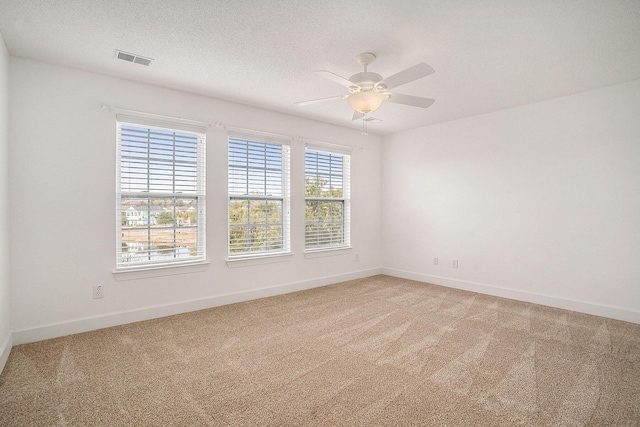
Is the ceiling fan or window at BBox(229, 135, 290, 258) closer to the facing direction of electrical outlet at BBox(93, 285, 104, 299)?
the ceiling fan

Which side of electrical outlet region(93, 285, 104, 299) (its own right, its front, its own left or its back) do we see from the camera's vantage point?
front

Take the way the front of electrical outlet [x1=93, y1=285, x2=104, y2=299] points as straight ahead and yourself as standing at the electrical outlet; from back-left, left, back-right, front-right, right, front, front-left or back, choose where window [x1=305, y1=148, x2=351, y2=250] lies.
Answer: left

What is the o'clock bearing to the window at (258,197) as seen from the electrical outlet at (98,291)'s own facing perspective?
The window is roughly at 9 o'clock from the electrical outlet.

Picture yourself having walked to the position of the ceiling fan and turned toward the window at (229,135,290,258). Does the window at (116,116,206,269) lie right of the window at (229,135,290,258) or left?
left

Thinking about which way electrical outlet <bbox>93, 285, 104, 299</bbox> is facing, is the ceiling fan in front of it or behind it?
in front

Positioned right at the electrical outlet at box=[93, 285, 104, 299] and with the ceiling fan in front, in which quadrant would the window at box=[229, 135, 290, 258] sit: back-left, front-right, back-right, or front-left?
front-left
